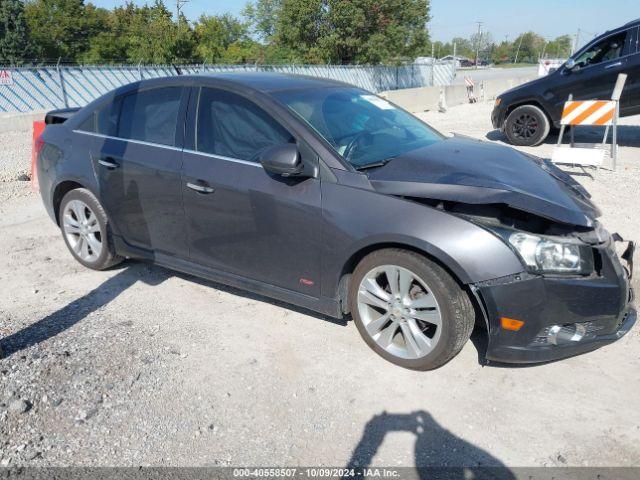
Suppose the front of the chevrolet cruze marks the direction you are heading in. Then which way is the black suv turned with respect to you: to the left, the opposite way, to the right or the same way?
the opposite way

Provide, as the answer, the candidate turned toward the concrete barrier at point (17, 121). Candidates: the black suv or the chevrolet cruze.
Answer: the black suv

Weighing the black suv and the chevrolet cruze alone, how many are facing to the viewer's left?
1

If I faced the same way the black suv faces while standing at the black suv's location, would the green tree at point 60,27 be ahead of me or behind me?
ahead

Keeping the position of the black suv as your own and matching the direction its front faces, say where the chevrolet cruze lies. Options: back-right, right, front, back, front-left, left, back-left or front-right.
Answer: left

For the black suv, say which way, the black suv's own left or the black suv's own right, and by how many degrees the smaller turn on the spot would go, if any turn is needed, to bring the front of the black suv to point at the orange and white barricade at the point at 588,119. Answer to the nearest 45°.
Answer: approximately 90° to the black suv's own left

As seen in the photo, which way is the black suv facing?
to the viewer's left

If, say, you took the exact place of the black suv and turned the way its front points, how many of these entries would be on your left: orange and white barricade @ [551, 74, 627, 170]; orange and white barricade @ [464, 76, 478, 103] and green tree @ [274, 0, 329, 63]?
1

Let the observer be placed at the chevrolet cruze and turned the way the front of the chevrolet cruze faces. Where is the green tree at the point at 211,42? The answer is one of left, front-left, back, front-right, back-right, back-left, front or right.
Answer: back-left

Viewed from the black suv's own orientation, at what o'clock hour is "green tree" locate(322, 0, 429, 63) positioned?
The green tree is roughly at 2 o'clock from the black suv.

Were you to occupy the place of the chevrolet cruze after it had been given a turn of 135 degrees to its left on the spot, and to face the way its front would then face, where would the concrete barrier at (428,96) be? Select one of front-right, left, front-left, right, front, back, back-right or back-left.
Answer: front

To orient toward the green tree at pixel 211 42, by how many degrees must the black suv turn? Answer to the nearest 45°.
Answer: approximately 45° to its right
